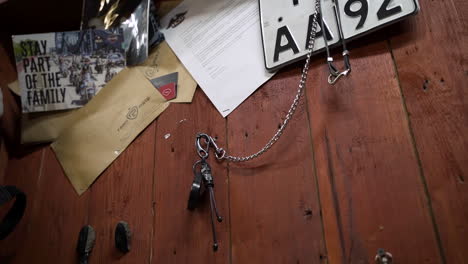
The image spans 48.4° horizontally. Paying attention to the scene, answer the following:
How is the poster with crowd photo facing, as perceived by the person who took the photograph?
facing the viewer
